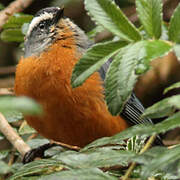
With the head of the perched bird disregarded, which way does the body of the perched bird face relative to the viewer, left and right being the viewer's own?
facing the viewer and to the left of the viewer

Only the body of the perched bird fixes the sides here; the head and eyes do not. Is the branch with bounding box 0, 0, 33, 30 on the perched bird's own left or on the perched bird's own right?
on the perched bird's own right

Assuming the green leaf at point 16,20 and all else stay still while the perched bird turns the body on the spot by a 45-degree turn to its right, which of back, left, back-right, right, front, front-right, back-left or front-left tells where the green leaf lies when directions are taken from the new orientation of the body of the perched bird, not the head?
right

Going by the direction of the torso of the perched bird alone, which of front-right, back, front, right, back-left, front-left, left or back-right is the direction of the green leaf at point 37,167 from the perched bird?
front-left

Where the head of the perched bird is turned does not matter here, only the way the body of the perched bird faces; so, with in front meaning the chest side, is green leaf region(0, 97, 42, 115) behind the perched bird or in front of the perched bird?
in front
